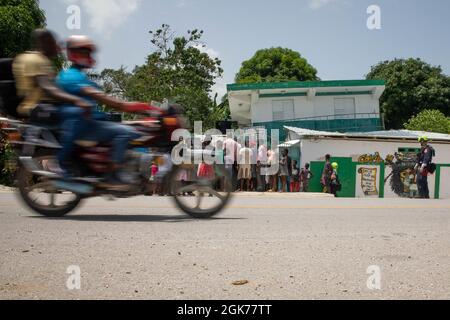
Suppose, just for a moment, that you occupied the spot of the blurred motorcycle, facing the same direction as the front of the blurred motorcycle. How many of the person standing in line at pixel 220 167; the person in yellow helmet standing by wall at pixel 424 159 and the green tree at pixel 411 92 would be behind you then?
0

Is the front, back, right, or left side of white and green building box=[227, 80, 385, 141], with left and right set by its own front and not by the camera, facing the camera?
front

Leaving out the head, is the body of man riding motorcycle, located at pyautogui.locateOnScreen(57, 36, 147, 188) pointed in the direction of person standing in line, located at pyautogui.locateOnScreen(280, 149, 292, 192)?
no

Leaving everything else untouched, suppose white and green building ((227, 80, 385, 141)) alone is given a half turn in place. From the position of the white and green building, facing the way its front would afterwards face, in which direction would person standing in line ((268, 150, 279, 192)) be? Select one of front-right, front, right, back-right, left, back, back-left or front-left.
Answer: back

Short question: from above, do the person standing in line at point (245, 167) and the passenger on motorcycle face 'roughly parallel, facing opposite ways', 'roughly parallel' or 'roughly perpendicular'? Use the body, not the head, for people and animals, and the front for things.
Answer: roughly perpendicular

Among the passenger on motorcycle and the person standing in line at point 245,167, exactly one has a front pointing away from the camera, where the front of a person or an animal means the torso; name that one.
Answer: the person standing in line

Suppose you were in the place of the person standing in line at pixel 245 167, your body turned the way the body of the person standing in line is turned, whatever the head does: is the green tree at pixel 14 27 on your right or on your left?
on your left

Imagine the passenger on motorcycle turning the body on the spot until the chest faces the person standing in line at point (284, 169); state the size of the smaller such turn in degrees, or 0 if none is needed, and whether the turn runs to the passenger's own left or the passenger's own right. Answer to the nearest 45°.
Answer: approximately 45° to the passenger's own left

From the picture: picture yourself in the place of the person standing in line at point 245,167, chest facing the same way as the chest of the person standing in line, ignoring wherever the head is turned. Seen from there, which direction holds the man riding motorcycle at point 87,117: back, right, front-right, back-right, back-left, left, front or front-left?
back

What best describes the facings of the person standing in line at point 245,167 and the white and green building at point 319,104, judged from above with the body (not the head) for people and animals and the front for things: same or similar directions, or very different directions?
very different directions

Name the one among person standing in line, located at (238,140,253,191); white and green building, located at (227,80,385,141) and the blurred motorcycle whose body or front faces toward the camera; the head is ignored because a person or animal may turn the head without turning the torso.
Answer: the white and green building

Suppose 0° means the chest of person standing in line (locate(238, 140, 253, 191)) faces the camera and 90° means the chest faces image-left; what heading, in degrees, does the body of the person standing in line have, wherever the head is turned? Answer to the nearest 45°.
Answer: approximately 180°

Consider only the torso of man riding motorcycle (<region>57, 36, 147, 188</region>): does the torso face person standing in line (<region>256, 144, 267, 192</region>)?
no

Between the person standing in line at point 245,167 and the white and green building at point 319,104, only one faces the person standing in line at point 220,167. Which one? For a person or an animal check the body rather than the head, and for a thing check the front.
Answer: the white and green building

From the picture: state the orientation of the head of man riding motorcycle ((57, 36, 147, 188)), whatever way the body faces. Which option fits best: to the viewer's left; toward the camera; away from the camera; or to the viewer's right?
to the viewer's right

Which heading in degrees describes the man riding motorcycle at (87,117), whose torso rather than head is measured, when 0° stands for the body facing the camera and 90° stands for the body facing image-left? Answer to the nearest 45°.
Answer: approximately 270°
